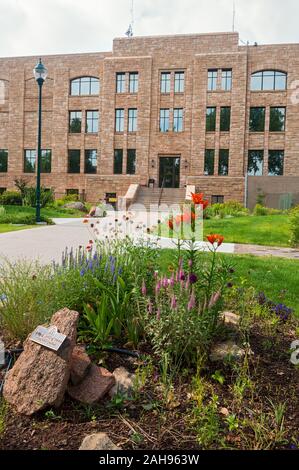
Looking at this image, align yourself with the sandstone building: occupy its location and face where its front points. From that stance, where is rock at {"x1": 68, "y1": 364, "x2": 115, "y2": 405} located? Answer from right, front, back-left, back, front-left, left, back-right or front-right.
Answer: front

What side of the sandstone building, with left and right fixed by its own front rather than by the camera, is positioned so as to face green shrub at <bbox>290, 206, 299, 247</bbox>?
front

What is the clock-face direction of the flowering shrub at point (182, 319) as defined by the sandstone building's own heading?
The flowering shrub is roughly at 12 o'clock from the sandstone building.

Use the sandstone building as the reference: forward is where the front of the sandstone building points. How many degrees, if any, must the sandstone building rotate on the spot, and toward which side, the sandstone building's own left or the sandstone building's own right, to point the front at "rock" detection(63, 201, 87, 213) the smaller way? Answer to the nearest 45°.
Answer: approximately 45° to the sandstone building's own right

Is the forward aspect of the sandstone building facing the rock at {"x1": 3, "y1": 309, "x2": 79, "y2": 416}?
yes

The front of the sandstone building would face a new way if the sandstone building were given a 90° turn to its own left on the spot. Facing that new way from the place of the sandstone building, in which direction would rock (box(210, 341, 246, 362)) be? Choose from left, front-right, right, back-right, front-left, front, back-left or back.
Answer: right

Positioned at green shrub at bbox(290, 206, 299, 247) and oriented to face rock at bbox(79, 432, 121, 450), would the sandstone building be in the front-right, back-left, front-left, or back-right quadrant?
back-right

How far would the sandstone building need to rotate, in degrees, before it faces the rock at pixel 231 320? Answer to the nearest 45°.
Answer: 0° — it already faces it

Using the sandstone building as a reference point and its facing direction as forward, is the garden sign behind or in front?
in front

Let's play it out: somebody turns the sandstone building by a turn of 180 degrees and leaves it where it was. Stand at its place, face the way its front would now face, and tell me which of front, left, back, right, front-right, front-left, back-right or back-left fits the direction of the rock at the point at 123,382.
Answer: back

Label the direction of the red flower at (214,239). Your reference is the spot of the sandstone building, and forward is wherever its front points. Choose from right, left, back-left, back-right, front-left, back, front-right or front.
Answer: front

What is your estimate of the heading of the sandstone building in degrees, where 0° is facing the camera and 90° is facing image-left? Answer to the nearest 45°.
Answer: approximately 0°

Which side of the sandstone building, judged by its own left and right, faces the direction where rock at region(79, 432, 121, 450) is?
front

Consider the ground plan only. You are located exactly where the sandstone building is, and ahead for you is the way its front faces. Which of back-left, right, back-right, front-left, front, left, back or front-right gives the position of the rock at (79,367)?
front
